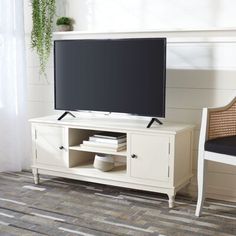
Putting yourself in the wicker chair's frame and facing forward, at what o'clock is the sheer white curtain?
The sheer white curtain is roughly at 2 o'clock from the wicker chair.

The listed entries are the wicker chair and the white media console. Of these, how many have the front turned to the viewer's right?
0

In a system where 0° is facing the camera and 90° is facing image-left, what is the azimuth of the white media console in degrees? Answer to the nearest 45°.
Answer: approximately 45°

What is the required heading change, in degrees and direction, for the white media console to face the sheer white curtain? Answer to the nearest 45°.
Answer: approximately 90° to its right

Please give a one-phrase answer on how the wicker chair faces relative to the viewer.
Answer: facing the viewer and to the left of the viewer
